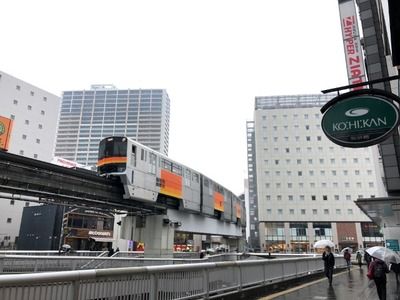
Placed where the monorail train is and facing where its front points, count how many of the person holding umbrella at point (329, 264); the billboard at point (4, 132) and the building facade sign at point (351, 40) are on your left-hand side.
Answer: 2

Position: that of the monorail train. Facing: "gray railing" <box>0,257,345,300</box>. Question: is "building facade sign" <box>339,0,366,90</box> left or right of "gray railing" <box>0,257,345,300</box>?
left

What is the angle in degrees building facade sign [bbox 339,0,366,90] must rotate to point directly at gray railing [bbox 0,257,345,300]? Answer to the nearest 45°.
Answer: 0° — it already faces it

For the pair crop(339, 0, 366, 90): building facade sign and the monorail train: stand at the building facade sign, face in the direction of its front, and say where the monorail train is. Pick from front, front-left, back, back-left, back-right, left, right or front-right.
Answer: right

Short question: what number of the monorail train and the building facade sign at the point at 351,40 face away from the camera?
0

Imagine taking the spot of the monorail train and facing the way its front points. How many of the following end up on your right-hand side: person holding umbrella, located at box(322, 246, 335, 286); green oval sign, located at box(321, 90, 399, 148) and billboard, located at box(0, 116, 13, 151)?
1

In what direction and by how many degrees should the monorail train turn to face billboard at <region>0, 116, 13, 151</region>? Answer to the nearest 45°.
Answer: approximately 90° to its right

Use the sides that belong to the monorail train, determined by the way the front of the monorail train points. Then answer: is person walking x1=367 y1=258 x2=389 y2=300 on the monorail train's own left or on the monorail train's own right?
on the monorail train's own left

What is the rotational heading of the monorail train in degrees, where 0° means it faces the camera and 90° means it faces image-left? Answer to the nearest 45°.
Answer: approximately 45°

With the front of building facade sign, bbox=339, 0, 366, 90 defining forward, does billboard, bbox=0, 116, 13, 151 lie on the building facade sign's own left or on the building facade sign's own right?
on the building facade sign's own right

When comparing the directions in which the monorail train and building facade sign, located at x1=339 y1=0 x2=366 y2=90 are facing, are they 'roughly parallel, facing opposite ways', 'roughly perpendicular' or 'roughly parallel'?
roughly parallel
